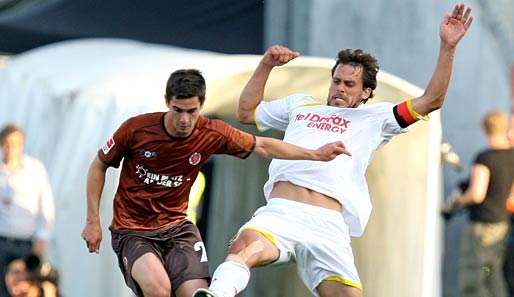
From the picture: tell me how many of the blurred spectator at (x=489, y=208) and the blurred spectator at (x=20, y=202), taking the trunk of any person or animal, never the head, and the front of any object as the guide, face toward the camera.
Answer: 1

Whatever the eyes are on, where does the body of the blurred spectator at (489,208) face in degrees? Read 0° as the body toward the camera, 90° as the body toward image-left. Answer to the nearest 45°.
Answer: approximately 135°

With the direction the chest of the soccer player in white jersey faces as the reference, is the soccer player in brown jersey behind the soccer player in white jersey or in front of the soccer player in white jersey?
in front

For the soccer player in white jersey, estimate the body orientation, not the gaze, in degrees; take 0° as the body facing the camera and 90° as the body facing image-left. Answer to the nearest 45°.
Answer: approximately 45°

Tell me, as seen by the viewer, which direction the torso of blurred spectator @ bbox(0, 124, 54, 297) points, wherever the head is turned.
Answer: toward the camera

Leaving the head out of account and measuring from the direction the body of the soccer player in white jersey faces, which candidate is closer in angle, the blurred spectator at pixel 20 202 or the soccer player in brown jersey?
the soccer player in brown jersey
